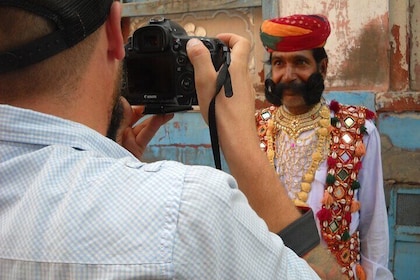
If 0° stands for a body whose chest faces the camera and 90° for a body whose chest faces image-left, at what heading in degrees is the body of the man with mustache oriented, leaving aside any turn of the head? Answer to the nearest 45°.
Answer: approximately 45°
